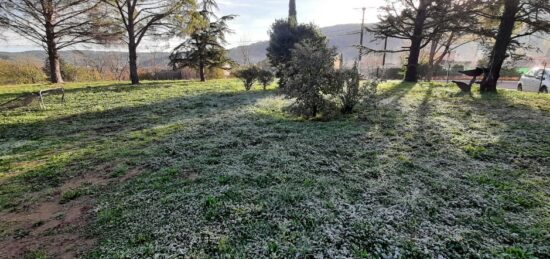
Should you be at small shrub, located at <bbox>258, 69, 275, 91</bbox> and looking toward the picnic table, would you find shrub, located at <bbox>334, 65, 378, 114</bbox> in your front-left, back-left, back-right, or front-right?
front-right

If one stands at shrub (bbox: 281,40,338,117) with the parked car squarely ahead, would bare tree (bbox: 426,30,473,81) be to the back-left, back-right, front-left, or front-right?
front-left

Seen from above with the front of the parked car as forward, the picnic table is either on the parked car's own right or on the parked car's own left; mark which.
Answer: on the parked car's own left

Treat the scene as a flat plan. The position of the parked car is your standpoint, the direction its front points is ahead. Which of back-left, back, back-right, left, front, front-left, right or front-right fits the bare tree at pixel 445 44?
front-right

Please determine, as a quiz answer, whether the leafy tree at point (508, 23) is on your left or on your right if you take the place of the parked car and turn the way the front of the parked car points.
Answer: on your left

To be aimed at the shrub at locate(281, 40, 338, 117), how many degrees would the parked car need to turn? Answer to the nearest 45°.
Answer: approximately 90° to its left

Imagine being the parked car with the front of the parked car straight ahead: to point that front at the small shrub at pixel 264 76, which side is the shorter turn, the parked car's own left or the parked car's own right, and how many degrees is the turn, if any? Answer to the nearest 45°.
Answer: approximately 45° to the parked car's own left

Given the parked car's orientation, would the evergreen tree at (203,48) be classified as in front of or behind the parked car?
in front

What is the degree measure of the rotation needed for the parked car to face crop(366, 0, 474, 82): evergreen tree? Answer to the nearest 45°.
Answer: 0° — it already faces it

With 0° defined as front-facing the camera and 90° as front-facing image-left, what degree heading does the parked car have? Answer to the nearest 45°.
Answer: approximately 90°

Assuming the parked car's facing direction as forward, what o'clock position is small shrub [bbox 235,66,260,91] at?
The small shrub is roughly at 11 o'clock from the parked car.

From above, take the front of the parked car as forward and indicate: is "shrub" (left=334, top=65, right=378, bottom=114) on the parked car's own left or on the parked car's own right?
on the parked car's own left
